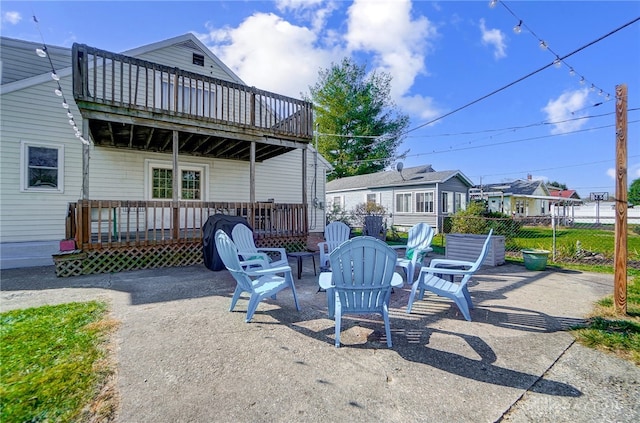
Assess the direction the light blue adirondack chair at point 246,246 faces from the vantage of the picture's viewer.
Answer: facing the viewer and to the right of the viewer

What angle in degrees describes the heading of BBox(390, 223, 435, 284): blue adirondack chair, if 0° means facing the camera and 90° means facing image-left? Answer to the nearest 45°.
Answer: approximately 45°

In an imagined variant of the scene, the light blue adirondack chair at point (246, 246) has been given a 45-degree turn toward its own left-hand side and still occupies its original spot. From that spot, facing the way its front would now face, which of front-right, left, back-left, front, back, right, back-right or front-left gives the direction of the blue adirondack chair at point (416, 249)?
front

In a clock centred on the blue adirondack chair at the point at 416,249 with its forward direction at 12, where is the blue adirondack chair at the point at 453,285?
the blue adirondack chair at the point at 453,285 is roughly at 10 o'clock from the blue adirondack chair at the point at 416,249.

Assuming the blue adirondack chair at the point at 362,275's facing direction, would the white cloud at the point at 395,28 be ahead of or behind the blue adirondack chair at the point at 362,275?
ahead

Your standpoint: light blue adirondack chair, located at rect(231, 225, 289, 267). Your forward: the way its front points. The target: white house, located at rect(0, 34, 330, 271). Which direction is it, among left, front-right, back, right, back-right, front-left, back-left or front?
back

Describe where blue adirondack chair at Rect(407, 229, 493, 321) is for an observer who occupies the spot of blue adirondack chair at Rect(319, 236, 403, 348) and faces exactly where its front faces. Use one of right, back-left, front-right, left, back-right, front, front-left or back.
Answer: front-right

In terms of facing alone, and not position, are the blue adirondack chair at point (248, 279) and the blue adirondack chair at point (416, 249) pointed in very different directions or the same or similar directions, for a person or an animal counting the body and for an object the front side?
very different directions

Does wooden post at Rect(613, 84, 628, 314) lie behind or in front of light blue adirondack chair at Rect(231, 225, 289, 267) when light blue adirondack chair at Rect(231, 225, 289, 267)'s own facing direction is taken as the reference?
in front

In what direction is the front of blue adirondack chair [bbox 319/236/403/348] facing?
away from the camera

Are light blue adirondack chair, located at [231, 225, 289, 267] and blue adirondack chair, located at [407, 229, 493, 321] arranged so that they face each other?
yes

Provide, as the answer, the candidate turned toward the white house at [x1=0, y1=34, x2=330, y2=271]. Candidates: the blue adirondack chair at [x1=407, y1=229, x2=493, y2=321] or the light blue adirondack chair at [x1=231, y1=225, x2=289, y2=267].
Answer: the blue adirondack chair at [x1=407, y1=229, x2=493, y2=321]

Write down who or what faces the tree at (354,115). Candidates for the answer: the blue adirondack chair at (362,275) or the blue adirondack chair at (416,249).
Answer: the blue adirondack chair at (362,275)

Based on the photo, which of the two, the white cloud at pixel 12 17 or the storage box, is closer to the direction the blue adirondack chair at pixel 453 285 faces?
the white cloud

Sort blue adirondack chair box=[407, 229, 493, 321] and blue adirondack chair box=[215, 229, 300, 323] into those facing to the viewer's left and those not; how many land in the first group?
1
